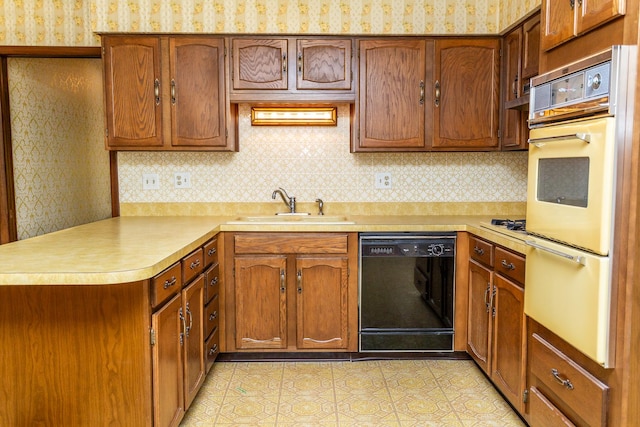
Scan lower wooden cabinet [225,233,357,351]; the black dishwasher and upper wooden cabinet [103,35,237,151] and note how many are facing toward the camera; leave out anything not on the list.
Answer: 3

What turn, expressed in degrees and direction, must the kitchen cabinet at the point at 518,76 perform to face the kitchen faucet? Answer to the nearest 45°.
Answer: approximately 45° to its right

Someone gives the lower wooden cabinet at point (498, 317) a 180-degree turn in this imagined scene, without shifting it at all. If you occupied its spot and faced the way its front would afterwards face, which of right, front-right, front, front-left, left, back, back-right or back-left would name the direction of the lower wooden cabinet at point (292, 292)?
back-left

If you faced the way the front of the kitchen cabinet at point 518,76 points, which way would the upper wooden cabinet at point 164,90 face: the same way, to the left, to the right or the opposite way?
to the left

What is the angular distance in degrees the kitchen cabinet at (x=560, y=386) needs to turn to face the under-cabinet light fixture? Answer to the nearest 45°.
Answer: approximately 90° to its right

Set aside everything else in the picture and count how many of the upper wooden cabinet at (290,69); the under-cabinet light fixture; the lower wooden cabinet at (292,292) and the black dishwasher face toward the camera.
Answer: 4

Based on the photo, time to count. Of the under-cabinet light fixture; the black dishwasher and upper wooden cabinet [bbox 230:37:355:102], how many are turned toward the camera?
3

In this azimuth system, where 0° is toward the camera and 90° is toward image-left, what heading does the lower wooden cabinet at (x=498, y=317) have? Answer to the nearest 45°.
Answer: approximately 45°

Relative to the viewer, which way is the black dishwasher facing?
toward the camera

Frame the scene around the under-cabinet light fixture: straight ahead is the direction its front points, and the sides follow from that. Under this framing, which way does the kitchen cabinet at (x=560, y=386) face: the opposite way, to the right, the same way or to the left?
to the right

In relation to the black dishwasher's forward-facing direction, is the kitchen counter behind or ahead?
ahead

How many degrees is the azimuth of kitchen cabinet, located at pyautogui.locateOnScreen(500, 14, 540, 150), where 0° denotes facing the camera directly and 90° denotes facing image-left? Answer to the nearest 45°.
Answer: approximately 45°

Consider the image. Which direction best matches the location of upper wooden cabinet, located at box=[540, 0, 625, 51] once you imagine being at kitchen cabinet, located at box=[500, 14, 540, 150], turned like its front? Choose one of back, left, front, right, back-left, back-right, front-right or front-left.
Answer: front-left

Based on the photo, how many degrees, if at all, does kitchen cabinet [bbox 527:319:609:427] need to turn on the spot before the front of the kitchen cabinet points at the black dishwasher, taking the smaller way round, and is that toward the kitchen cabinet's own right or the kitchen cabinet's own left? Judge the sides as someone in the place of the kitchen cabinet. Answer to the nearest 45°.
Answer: approximately 90° to the kitchen cabinet's own right

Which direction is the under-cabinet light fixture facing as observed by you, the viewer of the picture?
facing the viewer

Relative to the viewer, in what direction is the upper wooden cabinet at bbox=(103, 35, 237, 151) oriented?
toward the camera

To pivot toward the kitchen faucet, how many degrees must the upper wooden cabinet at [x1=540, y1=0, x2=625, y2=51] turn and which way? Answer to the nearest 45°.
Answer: approximately 90° to its right
